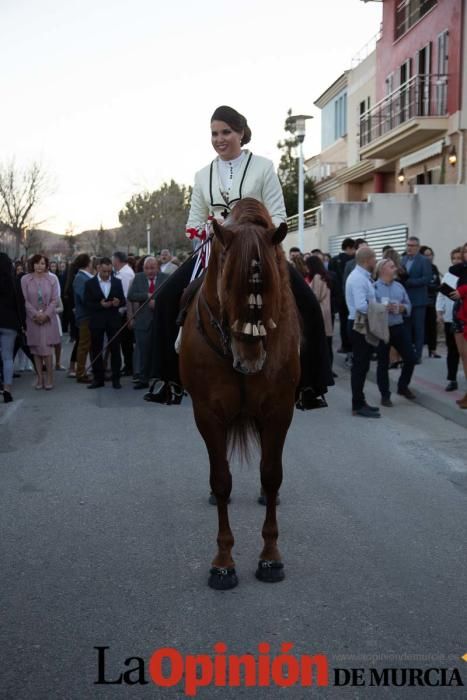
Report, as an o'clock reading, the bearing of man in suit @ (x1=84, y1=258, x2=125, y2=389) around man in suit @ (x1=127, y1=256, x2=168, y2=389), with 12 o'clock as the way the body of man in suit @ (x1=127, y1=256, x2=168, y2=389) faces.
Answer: man in suit @ (x1=84, y1=258, x2=125, y2=389) is roughly at 3 o'clock from man in suit @ (x1=127, y1=256, x2=168, y2=389).

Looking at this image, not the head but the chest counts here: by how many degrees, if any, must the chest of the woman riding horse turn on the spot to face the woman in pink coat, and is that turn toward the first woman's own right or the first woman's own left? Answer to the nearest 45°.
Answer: approximately 135° to the first woman's own right

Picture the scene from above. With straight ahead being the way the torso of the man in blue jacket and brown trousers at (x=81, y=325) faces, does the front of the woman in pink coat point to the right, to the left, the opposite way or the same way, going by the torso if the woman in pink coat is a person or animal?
to the right

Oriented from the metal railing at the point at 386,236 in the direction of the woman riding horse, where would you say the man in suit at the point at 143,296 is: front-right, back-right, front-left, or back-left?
front-right

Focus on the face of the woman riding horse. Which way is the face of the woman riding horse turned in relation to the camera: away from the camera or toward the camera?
toward the camera

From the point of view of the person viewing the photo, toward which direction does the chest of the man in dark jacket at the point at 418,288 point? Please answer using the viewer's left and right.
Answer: facing the viewer and to the left of the viewer

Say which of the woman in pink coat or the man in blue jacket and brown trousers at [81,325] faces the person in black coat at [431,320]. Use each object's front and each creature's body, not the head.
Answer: the man in blue jacket and brown trousers

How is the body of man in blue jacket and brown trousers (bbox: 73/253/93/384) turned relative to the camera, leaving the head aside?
to the viewer's right

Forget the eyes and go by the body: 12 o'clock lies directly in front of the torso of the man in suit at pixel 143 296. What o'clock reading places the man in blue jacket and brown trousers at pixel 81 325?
the man in blue jacket and brown trousers at pixel 81 325 is roughly at 4 o'clock from the man in suit at pixel 143 296.

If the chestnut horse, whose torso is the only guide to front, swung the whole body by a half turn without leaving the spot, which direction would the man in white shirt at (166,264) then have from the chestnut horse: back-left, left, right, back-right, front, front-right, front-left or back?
front

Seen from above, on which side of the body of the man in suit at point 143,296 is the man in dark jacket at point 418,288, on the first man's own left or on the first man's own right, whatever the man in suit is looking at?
on the first man's own left

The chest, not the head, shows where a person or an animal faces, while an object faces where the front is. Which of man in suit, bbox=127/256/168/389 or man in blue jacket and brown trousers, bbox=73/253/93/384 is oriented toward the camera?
man in suit, bbox=127/256/168/389

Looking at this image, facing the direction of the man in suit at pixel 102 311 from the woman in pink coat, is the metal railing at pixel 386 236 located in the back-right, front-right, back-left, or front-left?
front-left

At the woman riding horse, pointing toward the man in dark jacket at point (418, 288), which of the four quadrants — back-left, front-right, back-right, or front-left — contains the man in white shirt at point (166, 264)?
front-left

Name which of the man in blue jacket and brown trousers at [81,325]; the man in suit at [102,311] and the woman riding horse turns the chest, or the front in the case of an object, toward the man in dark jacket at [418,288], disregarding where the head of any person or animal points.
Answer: the man in blue jacket and brown trousers at [81,325]

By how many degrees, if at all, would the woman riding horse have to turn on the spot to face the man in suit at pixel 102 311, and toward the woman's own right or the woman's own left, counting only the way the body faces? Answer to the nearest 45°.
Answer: approximately 180°

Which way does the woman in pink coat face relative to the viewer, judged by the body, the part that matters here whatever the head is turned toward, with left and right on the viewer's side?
facing the viewer
